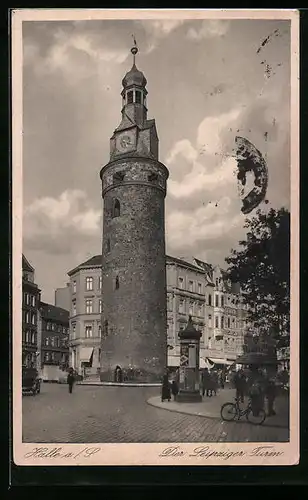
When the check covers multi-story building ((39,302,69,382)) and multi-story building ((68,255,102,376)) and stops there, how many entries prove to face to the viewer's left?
0

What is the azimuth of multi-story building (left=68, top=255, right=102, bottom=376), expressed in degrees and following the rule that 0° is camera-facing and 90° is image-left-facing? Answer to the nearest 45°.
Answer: approximately 0°

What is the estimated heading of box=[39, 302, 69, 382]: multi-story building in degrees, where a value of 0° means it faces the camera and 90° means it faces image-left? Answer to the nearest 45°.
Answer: approximately 315°
